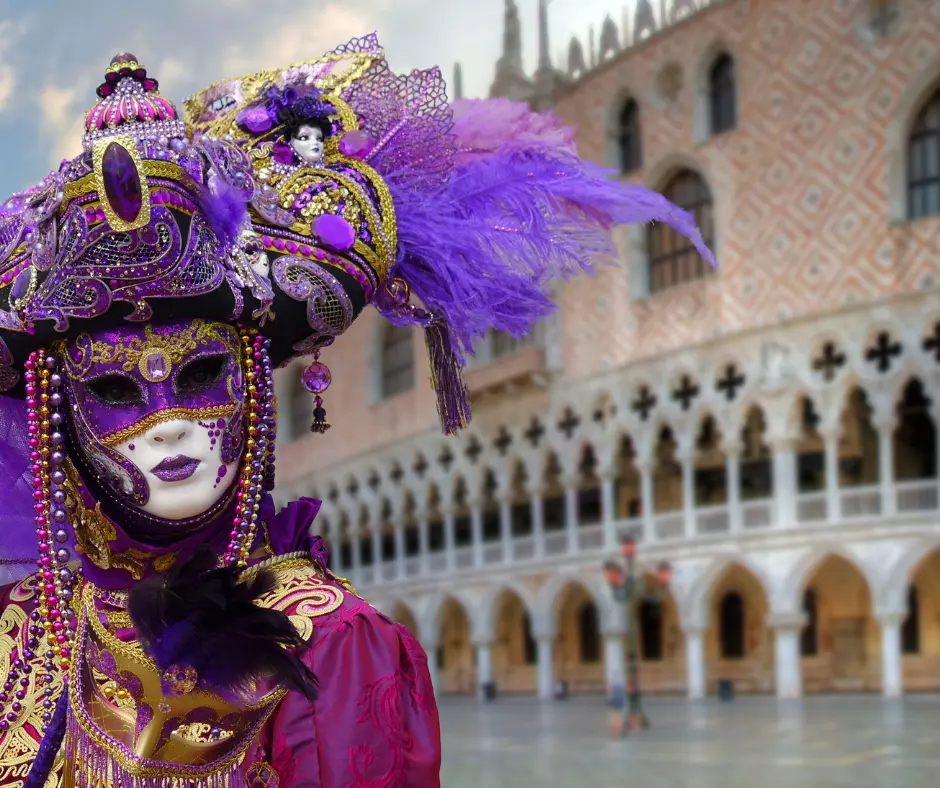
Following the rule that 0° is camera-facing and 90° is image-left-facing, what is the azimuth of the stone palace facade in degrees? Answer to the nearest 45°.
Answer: approximately 45°

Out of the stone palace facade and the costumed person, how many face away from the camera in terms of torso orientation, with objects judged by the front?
0

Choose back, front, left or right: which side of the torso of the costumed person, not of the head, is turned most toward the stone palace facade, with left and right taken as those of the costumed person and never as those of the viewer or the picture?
back

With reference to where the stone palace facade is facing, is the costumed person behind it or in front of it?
in front

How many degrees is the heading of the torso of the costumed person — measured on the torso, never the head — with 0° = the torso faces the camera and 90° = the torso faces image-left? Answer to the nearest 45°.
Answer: approximately 0°
